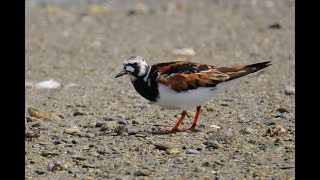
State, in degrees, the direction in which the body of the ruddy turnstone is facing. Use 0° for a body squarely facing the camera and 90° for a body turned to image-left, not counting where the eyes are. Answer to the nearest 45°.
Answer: approximately 90°

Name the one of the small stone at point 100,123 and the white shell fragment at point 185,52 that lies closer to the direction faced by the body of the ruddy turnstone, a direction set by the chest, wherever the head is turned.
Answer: the small stone

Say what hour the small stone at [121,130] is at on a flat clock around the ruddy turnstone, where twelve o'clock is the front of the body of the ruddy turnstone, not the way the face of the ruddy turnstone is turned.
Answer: The small stone is roughly at 12 o'clock from the ruddy turnstone.

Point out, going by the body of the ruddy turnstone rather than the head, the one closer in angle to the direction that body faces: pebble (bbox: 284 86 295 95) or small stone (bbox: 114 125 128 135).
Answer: the small stone

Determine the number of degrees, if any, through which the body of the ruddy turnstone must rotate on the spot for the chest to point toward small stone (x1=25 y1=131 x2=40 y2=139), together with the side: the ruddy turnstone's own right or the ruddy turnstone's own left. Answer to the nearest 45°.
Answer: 0° — it already faces it

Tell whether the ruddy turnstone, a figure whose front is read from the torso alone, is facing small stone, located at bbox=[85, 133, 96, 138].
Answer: yes

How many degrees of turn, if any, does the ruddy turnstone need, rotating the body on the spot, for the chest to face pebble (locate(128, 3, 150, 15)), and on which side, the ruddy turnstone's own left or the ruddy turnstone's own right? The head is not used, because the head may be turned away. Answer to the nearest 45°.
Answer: approximately 90° to the ruddy turnstone's own right

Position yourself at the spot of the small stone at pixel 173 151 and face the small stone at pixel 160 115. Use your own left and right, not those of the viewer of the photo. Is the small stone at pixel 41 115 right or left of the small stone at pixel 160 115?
left

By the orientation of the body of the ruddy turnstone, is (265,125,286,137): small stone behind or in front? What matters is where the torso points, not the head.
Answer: behind

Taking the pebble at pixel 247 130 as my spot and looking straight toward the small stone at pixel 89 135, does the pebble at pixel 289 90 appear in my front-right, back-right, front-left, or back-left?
back-right
